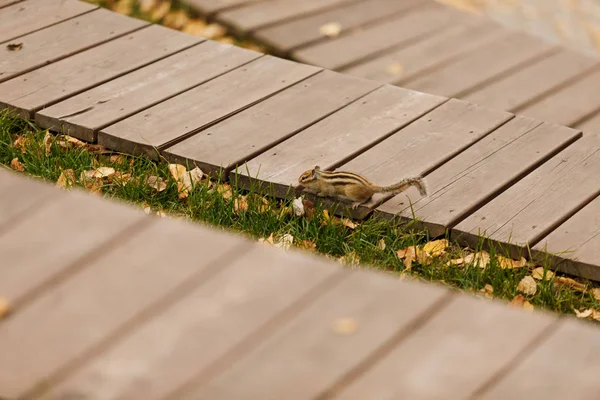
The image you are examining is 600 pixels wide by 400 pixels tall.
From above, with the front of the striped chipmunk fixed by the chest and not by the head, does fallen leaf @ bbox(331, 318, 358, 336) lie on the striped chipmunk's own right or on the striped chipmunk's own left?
on the striped chipmunk's own left

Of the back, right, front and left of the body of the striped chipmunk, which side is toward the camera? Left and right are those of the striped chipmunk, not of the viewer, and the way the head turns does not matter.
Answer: left

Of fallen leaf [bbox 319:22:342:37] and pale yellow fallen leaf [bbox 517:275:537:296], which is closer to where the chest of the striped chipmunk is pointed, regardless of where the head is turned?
the fallen leaf [bbox 319:22:342:37]

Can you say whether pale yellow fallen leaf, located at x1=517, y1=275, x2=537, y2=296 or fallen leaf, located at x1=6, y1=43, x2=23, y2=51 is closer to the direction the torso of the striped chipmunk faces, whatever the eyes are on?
the fallen leaf, located at x1=6, y1=43, x2=23, y2=51

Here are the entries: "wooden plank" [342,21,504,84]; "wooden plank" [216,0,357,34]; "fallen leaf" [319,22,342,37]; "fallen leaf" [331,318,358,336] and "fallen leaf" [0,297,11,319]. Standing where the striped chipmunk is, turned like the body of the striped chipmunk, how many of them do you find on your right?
3

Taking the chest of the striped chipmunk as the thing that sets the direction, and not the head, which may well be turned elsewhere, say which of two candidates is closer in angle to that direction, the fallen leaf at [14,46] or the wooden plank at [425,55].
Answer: the fallen leaf

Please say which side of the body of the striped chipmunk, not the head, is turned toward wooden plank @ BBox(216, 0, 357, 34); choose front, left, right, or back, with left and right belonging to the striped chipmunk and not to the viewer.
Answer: right

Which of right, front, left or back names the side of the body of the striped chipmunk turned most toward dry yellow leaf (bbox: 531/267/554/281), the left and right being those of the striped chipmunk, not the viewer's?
back
